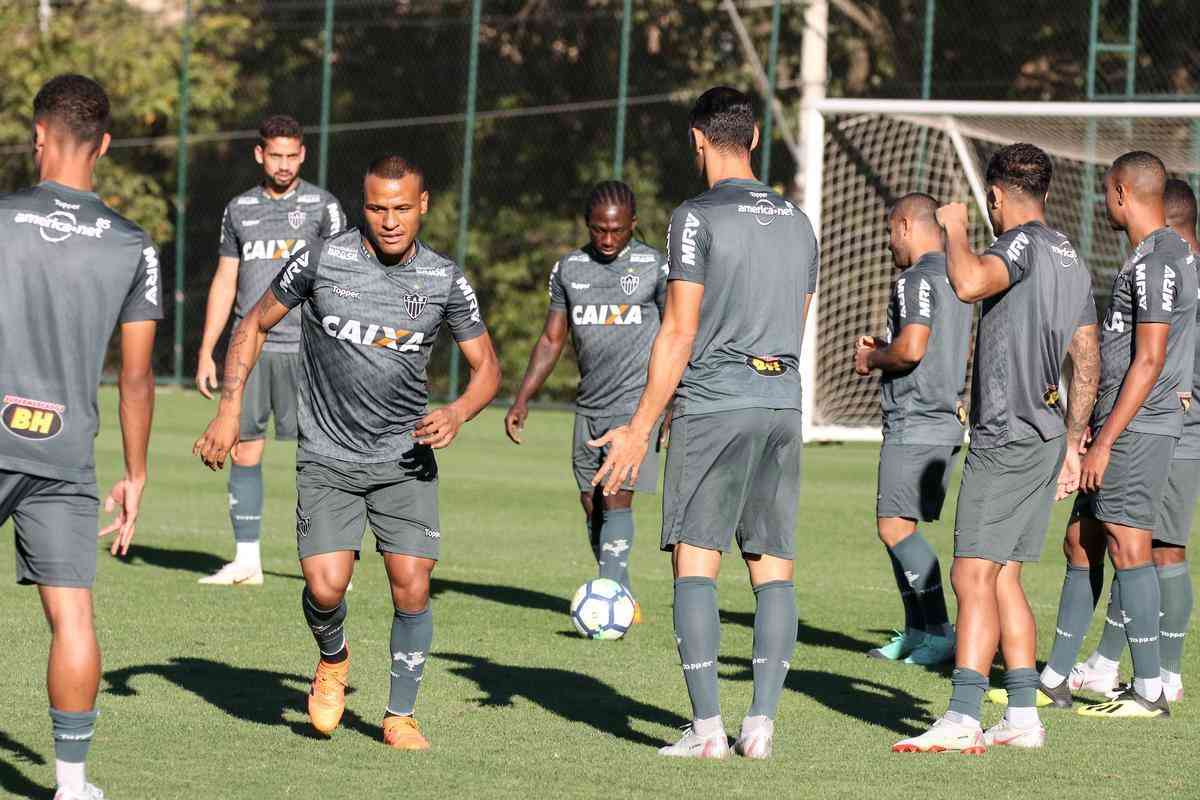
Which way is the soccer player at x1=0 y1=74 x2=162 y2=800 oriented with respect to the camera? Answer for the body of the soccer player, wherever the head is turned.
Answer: away from the camera

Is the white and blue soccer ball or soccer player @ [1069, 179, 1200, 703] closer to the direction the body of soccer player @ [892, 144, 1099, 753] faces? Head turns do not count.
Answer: the white and blue soccer ball

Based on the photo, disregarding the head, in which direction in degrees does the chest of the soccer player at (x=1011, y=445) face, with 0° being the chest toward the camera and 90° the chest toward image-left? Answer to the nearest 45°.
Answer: approximately 135°

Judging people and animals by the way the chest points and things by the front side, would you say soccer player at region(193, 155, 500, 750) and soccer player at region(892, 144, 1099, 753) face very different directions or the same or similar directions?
very different directions

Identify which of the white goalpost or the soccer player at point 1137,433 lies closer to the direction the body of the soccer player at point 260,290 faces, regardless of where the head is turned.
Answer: the soccer player

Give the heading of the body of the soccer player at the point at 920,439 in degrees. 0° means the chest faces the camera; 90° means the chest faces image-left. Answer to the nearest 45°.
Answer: approximately 90°

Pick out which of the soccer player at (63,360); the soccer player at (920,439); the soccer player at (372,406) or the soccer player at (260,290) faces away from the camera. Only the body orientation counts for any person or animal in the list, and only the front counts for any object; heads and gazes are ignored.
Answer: the soccer player at (63,360)

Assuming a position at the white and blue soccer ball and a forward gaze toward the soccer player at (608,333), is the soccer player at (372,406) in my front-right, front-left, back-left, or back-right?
back-left

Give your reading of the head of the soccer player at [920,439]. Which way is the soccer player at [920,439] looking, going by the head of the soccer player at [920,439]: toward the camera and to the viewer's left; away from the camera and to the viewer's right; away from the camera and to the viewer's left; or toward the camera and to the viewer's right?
away from the camera and to the viewer's left

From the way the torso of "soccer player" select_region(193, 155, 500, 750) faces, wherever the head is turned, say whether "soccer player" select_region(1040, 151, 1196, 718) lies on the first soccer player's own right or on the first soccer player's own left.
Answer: on the first soccer player's own left

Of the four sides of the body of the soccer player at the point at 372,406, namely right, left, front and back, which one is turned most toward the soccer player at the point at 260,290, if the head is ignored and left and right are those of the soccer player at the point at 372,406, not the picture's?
back
